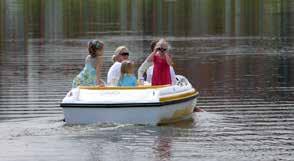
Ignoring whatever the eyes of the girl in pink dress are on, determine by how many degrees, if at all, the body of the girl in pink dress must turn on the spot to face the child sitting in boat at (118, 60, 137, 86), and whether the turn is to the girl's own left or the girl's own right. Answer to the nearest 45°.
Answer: approximately 45° to the girl's own right

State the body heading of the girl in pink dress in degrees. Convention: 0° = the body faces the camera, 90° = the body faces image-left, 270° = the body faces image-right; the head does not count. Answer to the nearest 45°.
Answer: approximately 0°
